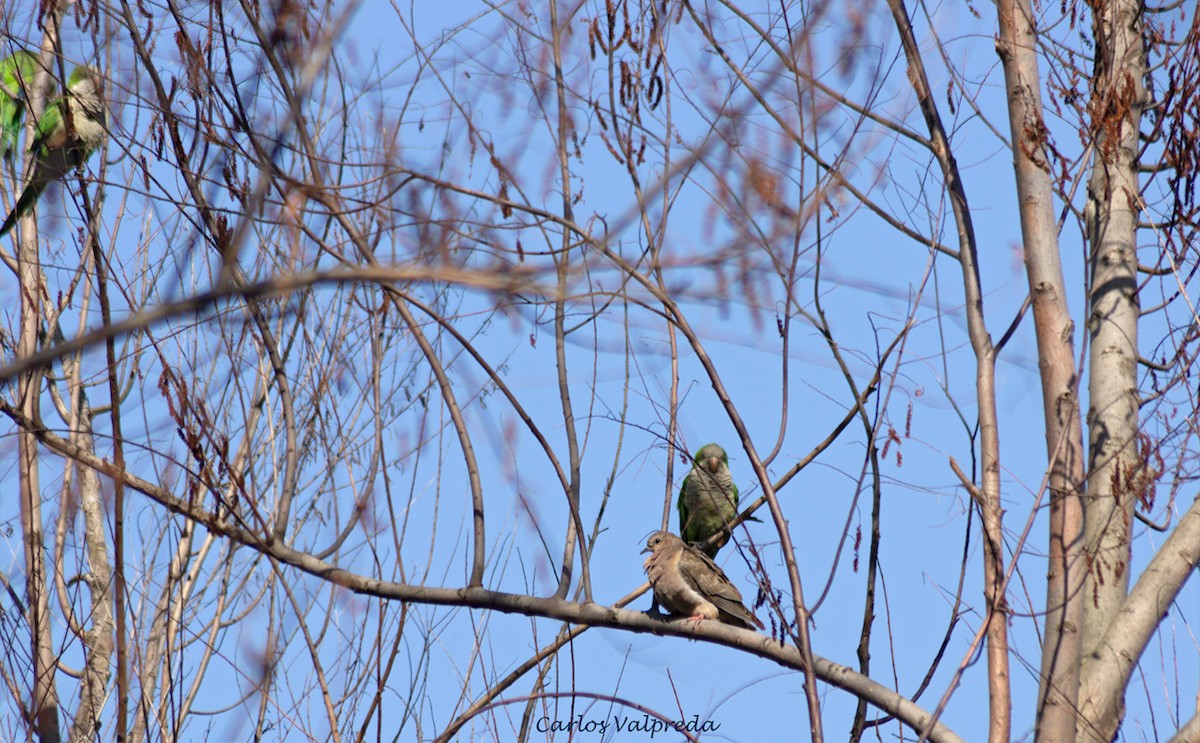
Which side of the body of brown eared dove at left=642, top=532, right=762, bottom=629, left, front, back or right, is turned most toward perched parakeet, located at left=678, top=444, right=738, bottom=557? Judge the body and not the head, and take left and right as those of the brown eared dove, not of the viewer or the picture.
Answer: right

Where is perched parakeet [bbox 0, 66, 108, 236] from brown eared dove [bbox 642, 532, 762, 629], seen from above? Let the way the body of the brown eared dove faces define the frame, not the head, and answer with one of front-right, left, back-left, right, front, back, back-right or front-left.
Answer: front-left

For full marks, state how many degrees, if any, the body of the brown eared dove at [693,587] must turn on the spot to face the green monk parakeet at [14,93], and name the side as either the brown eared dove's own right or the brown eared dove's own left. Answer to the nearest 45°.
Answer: approximately 45° to the brown eared dove's own left

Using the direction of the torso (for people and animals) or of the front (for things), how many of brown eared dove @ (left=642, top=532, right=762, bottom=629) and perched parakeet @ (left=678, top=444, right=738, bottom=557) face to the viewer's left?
1

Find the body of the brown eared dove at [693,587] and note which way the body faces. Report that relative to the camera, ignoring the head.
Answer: to the viewer's left

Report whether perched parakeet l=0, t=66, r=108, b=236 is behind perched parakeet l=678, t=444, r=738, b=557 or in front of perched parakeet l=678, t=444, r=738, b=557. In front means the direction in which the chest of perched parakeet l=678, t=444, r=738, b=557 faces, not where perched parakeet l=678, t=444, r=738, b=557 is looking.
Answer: in front

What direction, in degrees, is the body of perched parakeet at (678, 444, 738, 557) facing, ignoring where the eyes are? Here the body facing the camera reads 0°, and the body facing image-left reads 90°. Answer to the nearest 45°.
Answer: approximately 0°

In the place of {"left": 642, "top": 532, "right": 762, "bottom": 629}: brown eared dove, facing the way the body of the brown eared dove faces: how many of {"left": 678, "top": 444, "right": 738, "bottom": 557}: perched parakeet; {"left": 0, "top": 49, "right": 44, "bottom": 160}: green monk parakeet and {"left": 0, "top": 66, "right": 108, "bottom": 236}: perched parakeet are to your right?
1

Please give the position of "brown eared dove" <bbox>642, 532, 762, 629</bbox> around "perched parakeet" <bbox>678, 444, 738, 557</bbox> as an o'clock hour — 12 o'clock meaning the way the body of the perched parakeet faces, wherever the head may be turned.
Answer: The brown eared dove is roughly at 12 o'clock from the perched parakeet.

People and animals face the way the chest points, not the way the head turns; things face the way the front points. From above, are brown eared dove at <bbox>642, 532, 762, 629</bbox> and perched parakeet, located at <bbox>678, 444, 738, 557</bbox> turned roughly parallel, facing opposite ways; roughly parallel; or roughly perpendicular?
roughly perpendicular
